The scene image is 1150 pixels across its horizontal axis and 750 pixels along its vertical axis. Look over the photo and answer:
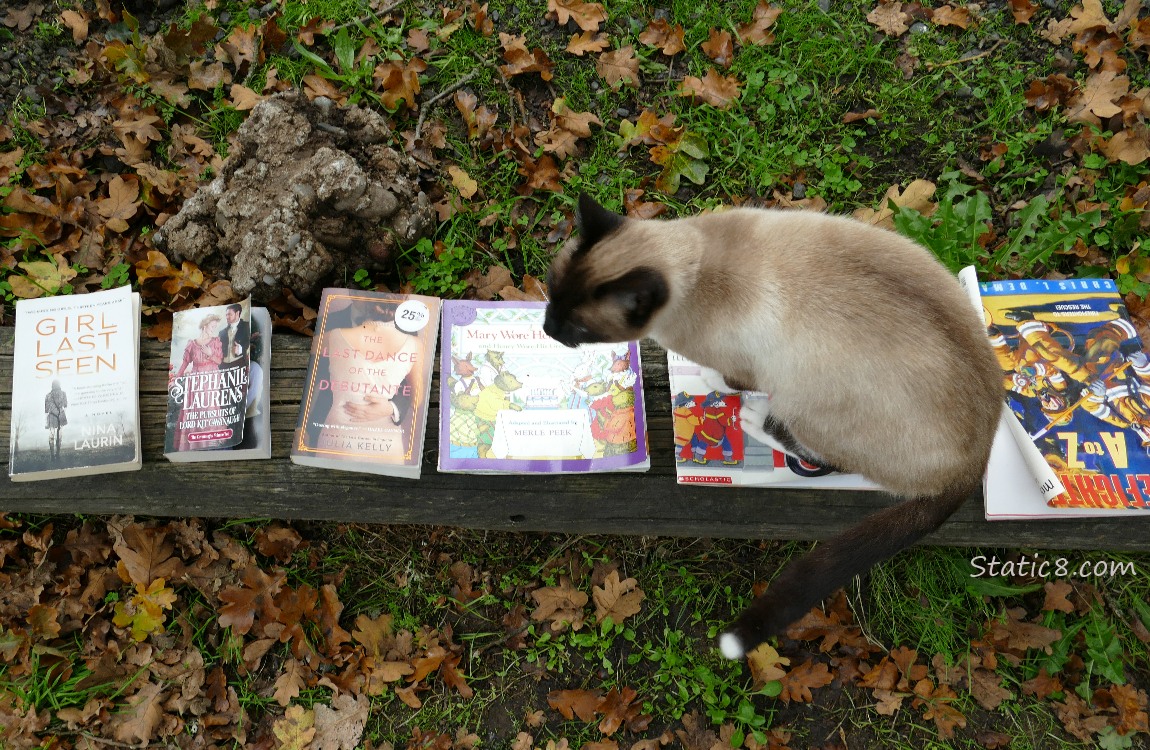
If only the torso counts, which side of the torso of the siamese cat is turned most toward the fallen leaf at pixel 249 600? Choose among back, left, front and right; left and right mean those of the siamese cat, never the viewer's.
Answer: front

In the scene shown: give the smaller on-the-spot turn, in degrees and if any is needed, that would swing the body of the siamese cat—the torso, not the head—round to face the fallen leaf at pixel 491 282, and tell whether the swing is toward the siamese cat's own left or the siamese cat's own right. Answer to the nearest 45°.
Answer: approximately 45° to the siamese cat's own right

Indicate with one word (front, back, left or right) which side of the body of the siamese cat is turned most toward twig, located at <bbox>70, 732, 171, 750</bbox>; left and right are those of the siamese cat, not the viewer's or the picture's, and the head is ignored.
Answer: front

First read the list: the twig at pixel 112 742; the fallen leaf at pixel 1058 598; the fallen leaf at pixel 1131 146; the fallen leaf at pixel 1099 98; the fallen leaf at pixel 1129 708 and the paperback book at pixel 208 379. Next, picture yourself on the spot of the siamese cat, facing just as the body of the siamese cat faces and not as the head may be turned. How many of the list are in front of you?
2

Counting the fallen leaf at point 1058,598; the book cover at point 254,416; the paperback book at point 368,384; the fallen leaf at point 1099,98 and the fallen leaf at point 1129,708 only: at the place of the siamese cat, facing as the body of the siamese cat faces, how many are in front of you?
2

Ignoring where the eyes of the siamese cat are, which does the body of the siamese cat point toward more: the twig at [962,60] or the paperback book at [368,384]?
the paperback book

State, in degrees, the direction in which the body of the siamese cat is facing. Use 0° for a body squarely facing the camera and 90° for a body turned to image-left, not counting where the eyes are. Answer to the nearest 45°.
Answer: approximately 90°

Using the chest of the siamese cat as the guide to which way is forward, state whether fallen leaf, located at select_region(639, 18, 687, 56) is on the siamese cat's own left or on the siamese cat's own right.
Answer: on the siamese cat's own right

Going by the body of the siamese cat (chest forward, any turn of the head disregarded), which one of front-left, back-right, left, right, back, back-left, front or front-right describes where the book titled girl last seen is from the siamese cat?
front

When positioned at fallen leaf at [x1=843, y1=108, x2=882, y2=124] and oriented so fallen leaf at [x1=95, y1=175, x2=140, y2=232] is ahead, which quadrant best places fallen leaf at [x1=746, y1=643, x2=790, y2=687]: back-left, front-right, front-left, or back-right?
front-left

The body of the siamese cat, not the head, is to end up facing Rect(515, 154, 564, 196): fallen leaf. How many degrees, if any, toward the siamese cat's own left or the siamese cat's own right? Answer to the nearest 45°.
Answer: approximately 45° to the siamese cat's own right

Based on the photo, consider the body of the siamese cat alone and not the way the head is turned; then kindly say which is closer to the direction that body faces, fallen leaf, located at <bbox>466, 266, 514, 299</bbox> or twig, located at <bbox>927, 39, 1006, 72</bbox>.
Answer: the fallen leaf

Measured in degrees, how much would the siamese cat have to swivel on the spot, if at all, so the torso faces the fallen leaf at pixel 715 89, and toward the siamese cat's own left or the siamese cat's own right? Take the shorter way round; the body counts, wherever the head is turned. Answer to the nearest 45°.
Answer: approximately 90° to the siamese cat's own right
